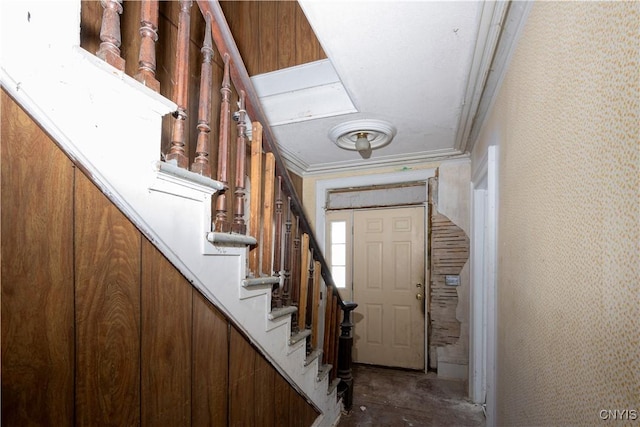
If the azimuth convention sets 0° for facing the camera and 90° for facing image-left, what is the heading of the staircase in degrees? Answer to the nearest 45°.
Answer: approximately 225°

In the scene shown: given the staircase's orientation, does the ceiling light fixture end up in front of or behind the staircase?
in front

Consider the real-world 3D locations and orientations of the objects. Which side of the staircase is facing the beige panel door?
front
